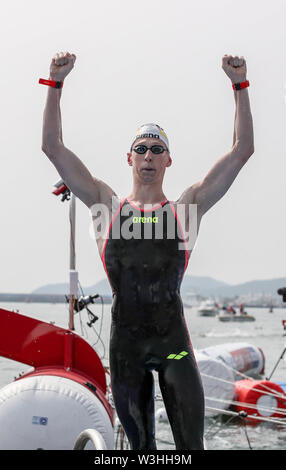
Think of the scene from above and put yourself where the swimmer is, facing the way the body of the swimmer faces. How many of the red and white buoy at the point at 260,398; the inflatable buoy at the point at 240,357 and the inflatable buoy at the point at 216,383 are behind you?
3

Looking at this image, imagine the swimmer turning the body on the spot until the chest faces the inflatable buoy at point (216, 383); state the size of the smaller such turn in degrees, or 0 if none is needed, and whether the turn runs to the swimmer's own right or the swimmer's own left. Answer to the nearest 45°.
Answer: approximately 180°

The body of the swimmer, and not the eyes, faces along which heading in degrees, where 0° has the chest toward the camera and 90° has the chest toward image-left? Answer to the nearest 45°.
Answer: approximately 0°

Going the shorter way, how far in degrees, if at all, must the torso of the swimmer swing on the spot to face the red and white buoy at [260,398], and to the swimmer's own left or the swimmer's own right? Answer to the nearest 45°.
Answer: approximately 180°

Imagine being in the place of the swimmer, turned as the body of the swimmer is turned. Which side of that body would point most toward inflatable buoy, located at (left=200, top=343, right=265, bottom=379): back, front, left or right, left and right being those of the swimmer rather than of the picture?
back
